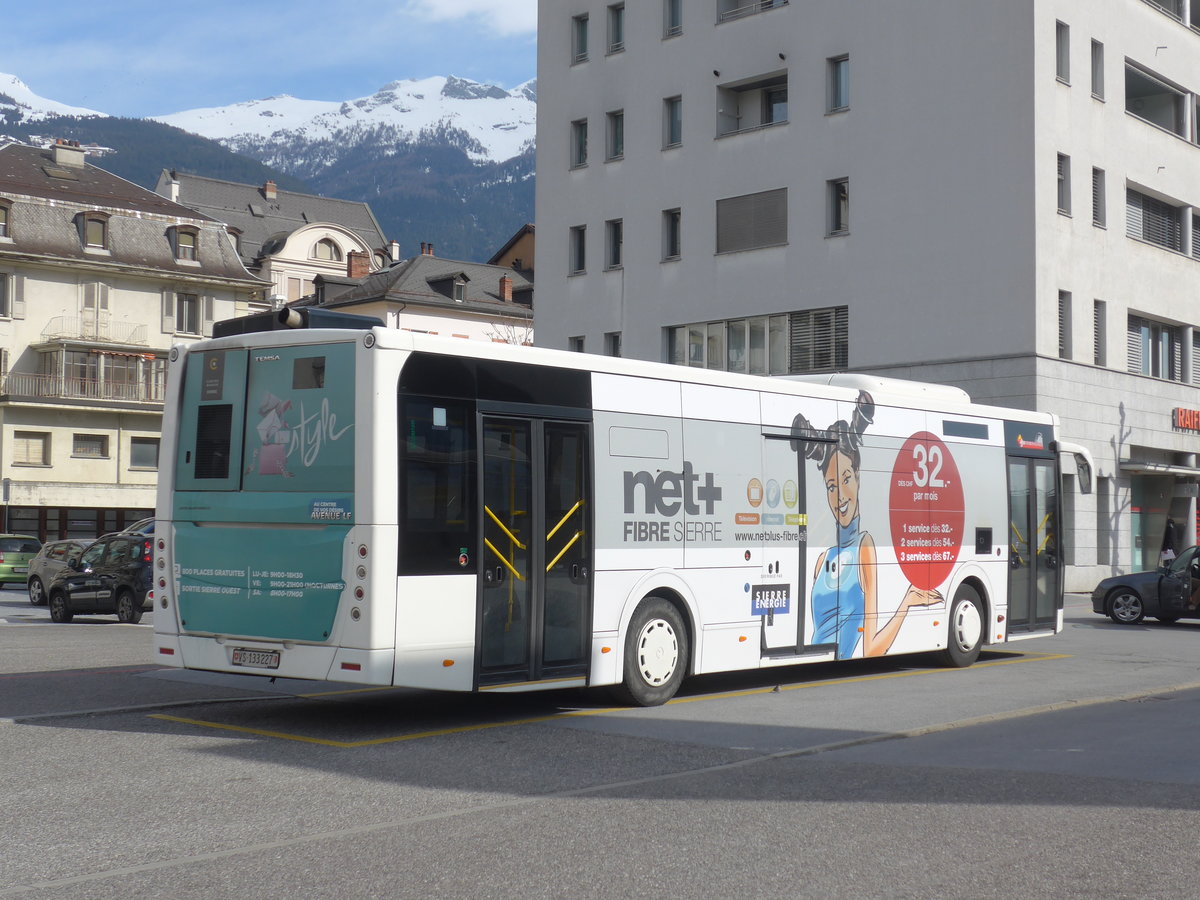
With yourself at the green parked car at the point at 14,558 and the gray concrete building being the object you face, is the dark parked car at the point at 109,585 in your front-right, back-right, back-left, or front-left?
front-right

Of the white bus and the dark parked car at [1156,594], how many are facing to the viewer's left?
1

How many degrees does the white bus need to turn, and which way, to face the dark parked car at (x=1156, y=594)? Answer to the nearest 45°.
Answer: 0° — it already faces it

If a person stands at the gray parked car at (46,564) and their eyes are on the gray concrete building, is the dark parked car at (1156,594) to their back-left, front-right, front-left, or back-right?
front-right

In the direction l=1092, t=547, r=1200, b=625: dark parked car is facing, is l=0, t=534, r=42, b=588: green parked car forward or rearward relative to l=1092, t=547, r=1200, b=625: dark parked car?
forward

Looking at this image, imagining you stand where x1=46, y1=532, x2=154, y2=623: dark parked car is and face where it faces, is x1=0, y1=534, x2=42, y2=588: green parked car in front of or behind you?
in front

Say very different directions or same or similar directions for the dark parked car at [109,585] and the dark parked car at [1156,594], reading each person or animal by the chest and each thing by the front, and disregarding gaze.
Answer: same or similar directions

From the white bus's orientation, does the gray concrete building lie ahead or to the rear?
ahead

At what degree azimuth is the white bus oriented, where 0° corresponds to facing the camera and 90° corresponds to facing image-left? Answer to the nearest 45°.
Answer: approximately 225°

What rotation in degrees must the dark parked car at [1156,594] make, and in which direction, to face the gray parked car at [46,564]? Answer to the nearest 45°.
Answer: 0° — it already faces it

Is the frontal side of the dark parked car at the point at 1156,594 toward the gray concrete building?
no

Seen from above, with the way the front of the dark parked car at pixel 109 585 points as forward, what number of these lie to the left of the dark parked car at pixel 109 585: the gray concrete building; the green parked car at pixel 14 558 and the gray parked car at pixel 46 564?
0

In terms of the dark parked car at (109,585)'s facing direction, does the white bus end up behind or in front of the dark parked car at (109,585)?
behind

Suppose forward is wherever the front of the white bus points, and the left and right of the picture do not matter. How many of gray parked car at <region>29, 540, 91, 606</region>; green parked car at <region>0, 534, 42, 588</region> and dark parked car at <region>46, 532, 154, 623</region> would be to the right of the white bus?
0

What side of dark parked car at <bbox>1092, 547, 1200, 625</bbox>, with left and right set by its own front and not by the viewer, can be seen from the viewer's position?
left

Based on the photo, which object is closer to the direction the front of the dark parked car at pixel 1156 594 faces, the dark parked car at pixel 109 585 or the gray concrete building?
the dark parked car

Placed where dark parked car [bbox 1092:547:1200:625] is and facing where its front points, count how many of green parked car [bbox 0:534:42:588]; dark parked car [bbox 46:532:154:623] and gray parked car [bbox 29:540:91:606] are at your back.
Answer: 0

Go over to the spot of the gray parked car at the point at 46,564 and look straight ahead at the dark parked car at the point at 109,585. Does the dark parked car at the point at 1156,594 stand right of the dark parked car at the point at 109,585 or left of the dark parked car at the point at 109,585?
left
